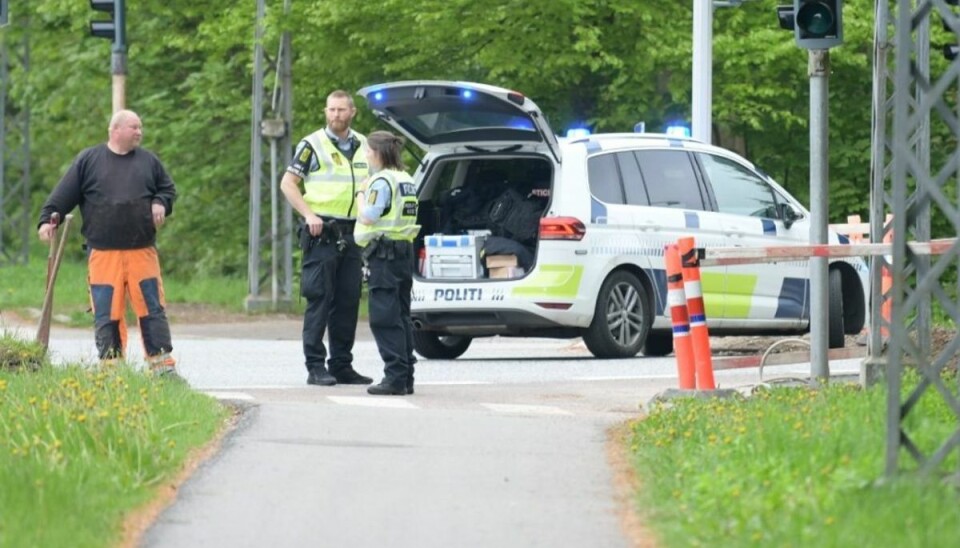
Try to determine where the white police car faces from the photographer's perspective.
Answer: facing away from the viewer and to the right of the viewer

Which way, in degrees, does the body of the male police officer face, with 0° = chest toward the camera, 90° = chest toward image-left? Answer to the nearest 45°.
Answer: approximately 315°

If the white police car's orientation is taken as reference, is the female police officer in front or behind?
behind

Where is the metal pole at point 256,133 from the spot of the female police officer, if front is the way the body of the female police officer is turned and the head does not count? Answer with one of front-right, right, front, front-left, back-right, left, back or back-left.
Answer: front-right

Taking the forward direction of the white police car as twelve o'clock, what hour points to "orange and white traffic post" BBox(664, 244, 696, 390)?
The orange and white traffic post is roughly at 4 o'clock from the white police car.

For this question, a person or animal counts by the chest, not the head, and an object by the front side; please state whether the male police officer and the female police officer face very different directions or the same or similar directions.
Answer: very different directions
